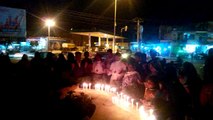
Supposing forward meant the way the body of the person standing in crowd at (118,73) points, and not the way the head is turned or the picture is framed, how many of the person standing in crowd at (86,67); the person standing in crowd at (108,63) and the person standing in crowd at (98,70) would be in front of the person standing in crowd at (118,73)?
0

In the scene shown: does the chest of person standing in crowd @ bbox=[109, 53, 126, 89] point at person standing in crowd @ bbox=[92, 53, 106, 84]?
no

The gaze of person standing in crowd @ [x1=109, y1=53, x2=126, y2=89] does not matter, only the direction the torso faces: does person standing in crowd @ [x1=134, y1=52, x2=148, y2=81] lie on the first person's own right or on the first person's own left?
on the first person's own left

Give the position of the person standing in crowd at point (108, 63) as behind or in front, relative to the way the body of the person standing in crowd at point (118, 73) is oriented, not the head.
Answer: behind

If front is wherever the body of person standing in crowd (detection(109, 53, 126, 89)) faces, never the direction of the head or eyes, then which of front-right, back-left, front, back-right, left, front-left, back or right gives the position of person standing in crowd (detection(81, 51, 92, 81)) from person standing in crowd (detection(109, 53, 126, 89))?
back-right

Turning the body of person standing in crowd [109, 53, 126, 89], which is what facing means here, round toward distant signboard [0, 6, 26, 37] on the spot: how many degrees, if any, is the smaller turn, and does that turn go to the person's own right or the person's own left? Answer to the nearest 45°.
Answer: approximately 135° to the person's own right

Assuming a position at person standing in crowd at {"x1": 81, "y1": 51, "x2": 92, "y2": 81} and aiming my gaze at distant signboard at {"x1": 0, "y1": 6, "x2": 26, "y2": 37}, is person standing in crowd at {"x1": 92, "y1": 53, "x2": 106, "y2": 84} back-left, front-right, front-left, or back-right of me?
back-right

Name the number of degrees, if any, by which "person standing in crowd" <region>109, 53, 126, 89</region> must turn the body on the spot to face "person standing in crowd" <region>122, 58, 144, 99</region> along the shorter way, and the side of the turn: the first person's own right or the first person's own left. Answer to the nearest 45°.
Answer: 0° — they already face them

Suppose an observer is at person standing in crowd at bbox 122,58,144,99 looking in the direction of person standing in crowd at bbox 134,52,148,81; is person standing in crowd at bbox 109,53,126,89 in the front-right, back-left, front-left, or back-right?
front-left

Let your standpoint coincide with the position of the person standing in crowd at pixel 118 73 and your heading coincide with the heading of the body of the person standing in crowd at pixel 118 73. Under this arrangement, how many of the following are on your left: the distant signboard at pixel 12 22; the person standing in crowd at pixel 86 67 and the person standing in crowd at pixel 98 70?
0

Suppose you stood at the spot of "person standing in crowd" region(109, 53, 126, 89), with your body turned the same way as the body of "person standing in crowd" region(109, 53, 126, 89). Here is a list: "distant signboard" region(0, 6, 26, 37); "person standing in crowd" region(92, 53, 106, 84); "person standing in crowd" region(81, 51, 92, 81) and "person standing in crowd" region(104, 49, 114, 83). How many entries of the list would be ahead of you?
0
